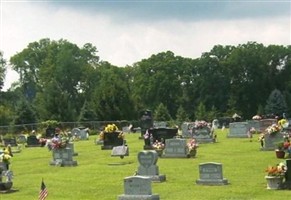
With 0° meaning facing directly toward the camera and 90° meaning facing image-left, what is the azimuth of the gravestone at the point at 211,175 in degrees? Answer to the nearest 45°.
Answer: approximately 0°

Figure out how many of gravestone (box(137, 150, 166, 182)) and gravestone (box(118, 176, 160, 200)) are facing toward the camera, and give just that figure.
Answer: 2

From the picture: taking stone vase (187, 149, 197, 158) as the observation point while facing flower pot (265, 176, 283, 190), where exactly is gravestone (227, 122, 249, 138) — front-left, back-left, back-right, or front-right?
back-left

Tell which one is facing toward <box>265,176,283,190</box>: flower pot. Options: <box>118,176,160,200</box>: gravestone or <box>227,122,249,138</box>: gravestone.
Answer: <box>227,122,249,138</box>: gravestone

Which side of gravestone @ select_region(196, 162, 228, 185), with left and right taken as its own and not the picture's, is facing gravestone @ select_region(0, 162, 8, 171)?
right

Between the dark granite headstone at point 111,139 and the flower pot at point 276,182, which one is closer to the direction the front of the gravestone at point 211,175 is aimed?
the flower pot

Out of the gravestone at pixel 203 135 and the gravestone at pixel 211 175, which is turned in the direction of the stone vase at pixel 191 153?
the gravestone at pixel 203 135

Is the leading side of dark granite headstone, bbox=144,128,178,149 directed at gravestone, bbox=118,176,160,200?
yes

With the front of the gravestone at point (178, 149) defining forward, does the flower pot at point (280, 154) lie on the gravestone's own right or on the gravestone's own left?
on the gravestone's own left

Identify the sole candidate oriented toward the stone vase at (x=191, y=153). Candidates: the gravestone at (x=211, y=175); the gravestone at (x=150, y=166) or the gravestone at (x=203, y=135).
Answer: the gravestone at (x=203, y=135)

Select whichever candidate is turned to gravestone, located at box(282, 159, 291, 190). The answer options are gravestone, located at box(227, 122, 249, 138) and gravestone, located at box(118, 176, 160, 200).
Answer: gravestone, located at box(227, 122, 249, 138)

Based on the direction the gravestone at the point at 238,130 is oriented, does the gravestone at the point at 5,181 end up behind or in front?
in front
